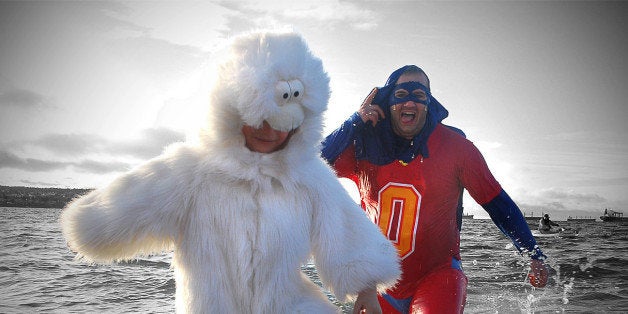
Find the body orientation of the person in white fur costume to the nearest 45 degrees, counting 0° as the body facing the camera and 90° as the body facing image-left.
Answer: approximately 0°

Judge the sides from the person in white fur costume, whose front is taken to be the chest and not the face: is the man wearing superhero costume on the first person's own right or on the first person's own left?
on the first person's own left
